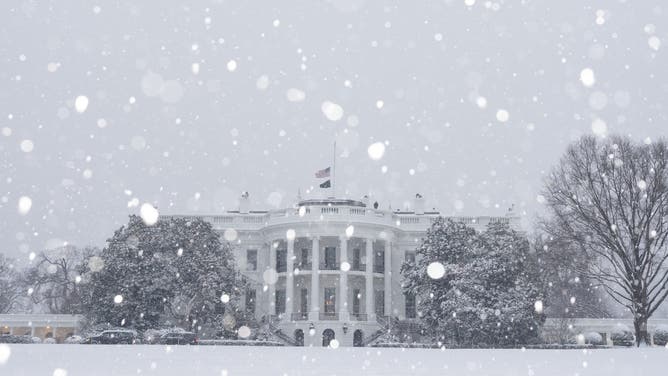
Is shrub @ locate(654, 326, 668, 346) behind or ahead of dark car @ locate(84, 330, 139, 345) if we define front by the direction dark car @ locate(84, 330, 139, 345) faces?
behind

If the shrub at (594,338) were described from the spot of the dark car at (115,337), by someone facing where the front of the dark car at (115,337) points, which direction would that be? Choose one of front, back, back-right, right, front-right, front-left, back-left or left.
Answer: back

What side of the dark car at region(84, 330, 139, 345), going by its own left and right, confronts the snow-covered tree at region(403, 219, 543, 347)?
back

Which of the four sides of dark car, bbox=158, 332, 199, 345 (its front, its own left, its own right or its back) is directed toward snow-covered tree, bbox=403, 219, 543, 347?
back

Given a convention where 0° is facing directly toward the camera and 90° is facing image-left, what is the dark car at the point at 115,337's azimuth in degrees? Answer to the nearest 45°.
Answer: approximately 90°

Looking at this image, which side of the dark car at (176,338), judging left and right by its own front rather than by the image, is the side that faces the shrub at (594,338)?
back

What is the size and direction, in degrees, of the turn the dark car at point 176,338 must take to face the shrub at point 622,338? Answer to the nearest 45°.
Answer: approximately 180°

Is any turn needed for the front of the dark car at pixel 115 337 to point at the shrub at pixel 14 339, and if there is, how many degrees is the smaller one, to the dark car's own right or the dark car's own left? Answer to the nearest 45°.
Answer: approximately 45° to the dark car's own right

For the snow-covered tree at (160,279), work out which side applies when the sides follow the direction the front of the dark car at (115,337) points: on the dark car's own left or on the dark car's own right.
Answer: on the dark car's own right

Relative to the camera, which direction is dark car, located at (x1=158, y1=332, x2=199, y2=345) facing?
to the viewer's left

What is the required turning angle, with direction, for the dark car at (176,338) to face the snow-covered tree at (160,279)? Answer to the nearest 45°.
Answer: approximately 90° to its right

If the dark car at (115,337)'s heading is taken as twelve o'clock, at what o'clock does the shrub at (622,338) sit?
The shrub is roughly at 6 o'clock from the dark car.

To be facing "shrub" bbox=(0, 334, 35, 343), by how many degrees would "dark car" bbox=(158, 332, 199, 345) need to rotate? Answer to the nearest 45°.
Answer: approximately 45° to its right

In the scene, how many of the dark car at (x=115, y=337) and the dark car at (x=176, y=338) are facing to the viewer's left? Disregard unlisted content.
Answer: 2
